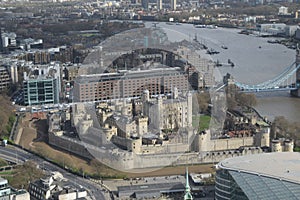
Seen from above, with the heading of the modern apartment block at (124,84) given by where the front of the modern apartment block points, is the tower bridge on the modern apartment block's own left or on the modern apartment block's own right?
on the modern apartment block's own left

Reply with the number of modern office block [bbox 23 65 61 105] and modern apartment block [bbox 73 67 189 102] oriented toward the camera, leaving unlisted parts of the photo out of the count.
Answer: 2

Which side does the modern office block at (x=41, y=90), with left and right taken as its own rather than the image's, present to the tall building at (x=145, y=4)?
back

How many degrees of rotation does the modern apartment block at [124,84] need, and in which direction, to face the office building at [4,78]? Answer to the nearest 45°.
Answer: approximately 135° to its right

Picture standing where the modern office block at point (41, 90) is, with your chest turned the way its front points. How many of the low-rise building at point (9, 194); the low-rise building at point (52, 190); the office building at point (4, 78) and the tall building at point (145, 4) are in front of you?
2

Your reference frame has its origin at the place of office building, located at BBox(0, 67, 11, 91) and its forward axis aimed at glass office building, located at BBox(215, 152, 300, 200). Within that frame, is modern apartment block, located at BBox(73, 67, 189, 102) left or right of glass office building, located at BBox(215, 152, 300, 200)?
left

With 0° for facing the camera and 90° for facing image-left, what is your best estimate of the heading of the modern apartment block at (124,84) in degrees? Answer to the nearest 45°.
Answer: approximately 0°

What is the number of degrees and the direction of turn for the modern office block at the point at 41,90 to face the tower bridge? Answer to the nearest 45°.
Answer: approximately 90° to its left

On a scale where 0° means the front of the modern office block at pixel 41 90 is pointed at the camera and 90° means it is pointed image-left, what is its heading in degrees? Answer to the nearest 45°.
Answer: approximately 0°

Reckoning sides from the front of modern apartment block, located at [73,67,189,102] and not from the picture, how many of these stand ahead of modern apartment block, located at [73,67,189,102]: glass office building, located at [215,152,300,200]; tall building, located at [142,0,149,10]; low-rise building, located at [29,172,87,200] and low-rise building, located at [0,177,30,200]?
3
